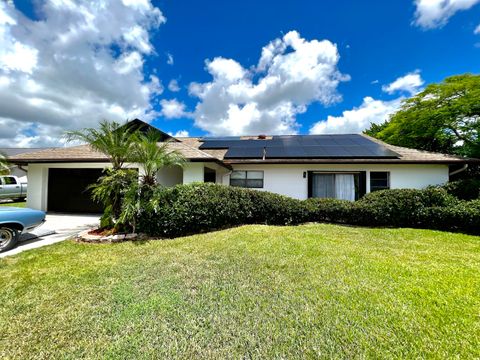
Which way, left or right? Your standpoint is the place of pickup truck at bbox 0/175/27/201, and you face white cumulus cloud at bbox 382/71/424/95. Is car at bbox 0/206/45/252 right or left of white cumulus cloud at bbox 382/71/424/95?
right

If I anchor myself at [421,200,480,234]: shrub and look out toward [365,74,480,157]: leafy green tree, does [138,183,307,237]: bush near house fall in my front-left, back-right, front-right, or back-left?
back-left

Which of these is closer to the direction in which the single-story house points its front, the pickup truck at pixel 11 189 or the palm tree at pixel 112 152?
the palm tree

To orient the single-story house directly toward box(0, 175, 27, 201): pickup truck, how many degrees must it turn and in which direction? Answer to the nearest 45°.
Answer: approximately 90° to its right

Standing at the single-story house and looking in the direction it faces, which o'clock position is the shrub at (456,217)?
The shrub is roughly at 10 o'clock from the single-story house.

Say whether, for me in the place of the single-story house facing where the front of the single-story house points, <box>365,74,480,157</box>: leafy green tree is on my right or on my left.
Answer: on my left

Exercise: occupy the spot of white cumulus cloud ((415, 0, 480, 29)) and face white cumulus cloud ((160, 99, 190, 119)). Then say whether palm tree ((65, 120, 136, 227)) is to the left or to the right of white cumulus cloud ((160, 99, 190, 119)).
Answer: left

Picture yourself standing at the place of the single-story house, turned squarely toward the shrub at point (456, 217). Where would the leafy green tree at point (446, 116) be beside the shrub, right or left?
left

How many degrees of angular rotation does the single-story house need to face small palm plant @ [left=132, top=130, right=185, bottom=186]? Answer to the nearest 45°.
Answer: approximately 45° to its right

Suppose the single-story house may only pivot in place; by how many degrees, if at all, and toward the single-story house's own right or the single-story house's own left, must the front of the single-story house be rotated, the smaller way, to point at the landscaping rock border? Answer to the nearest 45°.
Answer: approximately 45° to the single-story house's own right

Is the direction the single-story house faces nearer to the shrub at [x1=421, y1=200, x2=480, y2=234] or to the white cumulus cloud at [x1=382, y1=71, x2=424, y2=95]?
the shrub

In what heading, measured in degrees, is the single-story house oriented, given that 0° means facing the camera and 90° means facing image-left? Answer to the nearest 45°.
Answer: approximately 0°
